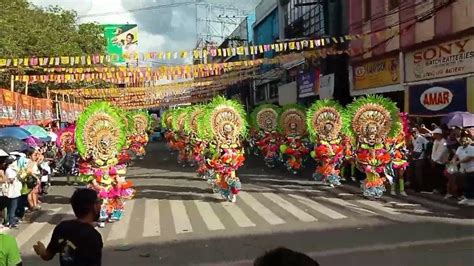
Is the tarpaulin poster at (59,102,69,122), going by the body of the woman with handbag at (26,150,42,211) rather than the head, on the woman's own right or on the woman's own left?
on the woman's own left

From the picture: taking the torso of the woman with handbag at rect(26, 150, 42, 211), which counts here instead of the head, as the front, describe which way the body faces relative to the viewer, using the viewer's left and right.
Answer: facing to the right of the viewer

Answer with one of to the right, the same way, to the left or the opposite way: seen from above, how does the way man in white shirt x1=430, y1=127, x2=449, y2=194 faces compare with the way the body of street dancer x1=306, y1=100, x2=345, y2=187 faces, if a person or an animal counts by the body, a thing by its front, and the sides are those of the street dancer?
to the right

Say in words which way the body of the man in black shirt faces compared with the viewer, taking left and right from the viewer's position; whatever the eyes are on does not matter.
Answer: facing away from the viewer and to the right of the viewer

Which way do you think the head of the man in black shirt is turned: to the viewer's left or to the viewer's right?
to the viewer's right

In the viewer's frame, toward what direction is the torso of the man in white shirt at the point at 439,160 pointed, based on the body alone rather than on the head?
to the viewer's left

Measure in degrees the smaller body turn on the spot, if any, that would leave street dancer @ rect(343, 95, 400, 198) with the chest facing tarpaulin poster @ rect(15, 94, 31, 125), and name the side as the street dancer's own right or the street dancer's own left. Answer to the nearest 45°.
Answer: approximately 90° to the street dancer's own right

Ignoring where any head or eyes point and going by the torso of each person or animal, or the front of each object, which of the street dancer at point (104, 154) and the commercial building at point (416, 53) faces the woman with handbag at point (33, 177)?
the commercial building

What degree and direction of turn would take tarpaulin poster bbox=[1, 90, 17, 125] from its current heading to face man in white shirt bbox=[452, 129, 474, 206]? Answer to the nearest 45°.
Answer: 0° — it already faces them

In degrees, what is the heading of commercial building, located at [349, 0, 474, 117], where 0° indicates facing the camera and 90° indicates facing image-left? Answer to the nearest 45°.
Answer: approximately 45°

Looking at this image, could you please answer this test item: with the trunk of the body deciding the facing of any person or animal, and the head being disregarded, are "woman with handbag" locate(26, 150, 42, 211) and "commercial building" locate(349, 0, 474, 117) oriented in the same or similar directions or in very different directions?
very different directions

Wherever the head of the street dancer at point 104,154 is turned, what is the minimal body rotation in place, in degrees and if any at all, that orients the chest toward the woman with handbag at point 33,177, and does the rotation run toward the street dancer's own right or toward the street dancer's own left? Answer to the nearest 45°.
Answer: approximately 135° to the street dancer's own right
